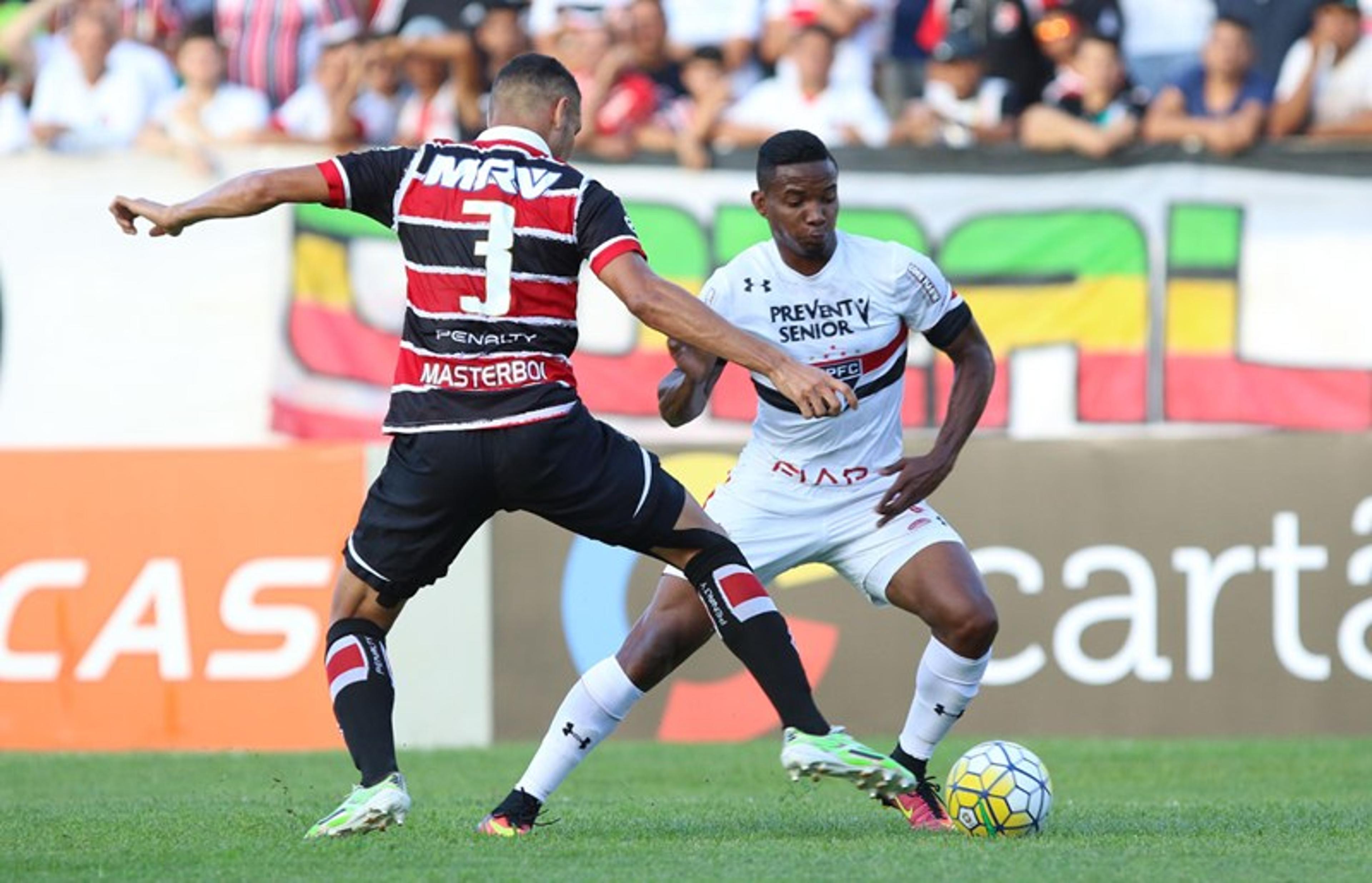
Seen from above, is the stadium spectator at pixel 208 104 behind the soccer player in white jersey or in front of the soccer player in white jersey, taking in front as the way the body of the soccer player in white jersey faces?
behind

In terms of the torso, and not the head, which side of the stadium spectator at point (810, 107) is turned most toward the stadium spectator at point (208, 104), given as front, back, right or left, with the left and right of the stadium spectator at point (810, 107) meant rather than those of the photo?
right

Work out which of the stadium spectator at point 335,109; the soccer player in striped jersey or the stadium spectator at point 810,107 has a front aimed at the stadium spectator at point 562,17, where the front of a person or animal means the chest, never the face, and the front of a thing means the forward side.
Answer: the soccer player in striped jersey

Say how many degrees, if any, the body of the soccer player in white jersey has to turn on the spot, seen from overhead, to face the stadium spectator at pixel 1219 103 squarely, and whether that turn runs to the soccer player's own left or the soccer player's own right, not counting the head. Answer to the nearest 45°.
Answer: approximately 135° to the soccer player's own left

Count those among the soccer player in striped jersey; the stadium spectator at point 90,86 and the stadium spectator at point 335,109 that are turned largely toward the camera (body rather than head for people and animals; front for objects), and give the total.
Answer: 2

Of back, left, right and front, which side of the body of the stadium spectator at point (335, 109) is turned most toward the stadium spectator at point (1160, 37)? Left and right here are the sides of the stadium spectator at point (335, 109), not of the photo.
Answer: left

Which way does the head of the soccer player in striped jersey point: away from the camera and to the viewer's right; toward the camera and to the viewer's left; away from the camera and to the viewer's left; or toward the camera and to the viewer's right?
away from the camera and to the viewer's right

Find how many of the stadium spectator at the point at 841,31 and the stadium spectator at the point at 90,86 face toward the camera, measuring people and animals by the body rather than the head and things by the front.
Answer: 2
